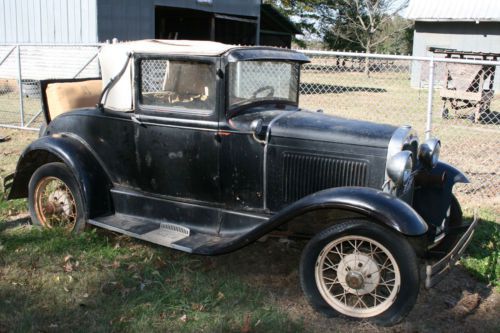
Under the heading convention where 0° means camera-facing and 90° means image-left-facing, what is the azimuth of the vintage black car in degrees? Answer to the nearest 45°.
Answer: approximately 315°

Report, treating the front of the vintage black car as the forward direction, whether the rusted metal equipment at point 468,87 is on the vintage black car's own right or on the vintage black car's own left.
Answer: on the vintage black car's own left

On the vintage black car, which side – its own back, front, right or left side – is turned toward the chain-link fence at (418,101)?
left

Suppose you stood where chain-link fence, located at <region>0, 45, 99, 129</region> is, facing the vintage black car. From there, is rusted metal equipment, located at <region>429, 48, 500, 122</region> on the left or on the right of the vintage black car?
left

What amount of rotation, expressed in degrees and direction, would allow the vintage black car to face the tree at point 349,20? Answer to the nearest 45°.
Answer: approximately 135° to its left

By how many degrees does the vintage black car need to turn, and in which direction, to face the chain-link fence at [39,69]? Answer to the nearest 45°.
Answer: approximately 180°
